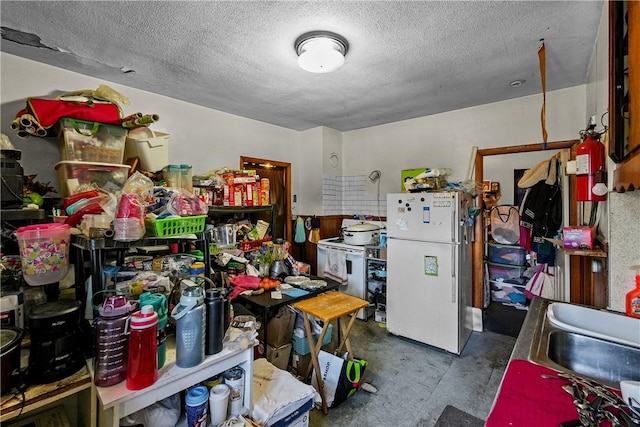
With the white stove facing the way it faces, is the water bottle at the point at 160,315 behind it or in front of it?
in front

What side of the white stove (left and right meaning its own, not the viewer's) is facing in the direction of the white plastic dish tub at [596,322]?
left

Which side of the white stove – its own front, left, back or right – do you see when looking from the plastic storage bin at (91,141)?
front

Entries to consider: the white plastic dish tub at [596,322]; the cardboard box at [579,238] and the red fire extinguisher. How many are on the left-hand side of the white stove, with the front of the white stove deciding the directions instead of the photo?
3

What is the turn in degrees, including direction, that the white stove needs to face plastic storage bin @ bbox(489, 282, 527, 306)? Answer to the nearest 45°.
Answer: approximately 135° to its left

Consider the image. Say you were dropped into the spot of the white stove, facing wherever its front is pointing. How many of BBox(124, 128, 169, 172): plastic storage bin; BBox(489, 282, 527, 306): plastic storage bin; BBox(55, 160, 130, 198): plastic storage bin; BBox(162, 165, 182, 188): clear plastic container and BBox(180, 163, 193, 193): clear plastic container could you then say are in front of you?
4

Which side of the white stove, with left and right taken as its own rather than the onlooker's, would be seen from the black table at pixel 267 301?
front

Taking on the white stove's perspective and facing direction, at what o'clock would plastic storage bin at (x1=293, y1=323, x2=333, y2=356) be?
The plastic storage bin is roughly at 11 o'clock from the white stove.

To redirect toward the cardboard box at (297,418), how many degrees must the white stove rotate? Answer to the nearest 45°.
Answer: approximately 45° to its left

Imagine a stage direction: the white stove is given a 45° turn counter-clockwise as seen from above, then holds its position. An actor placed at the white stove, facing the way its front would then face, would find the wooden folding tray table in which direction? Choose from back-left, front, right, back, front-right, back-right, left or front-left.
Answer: front

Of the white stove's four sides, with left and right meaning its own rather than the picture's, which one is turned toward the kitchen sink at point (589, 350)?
left

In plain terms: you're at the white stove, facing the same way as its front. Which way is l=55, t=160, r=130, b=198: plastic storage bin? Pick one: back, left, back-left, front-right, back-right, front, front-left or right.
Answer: front

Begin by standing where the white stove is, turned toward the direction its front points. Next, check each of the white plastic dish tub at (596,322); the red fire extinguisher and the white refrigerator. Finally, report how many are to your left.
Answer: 3
